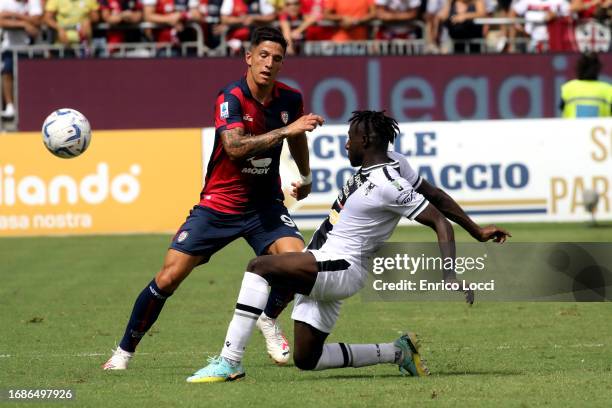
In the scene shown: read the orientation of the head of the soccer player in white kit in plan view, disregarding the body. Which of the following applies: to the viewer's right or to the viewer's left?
to the viewer's left

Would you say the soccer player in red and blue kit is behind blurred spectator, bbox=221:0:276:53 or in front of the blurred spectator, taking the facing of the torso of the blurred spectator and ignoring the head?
in front

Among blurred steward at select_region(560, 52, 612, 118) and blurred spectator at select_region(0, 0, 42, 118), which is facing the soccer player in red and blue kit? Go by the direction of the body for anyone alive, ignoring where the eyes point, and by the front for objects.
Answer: blurred spectator at select_region(0, 0, 42, 118)

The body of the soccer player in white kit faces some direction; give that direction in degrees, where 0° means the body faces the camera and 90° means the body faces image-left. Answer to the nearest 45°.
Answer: approximately 90°

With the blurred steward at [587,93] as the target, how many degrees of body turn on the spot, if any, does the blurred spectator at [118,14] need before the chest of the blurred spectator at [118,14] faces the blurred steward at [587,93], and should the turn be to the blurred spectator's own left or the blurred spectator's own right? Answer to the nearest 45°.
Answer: approximately 45° to the blurred spectator's own left

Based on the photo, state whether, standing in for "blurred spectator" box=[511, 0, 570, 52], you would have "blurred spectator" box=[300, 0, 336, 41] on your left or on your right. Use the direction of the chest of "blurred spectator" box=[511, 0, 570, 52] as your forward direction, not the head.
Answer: on your right

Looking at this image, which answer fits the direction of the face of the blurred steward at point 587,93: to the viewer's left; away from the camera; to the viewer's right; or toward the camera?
away from the camera

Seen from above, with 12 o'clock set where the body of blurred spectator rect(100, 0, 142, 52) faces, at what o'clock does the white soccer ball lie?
The white soccer ball is roughly at 12 o'clock from the blurred spectator.

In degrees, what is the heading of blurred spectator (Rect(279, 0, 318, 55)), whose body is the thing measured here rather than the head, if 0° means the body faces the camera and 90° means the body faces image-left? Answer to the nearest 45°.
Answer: approximately 0°

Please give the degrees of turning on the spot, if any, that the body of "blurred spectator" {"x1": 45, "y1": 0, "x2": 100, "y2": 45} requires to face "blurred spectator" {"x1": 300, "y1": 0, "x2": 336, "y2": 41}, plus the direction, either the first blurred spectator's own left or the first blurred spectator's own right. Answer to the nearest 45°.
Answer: approximately 90° to the first blurred spectator's own left

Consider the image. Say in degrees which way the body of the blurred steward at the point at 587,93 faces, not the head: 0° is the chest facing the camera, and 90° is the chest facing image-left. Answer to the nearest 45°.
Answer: approximately 180°

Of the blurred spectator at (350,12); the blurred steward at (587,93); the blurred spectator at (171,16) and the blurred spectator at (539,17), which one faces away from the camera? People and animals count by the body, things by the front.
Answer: the blurred steward at (587,93)

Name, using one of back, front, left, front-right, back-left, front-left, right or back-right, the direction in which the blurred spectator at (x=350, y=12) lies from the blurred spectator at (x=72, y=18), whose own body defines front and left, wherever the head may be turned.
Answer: left

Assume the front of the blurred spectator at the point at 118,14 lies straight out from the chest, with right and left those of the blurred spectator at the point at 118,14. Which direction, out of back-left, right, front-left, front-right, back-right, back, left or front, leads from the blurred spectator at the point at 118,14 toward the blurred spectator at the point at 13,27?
right

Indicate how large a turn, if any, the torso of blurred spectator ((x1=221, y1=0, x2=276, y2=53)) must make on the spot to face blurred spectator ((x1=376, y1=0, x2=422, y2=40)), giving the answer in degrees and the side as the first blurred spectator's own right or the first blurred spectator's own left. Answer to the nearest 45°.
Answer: approximately 90° to the first blurred spectator's own left

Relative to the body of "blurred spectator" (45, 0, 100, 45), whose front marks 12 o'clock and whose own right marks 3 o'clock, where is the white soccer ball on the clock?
The white soccer ball is roughly at 12 o'clock from the blurred spectator.
